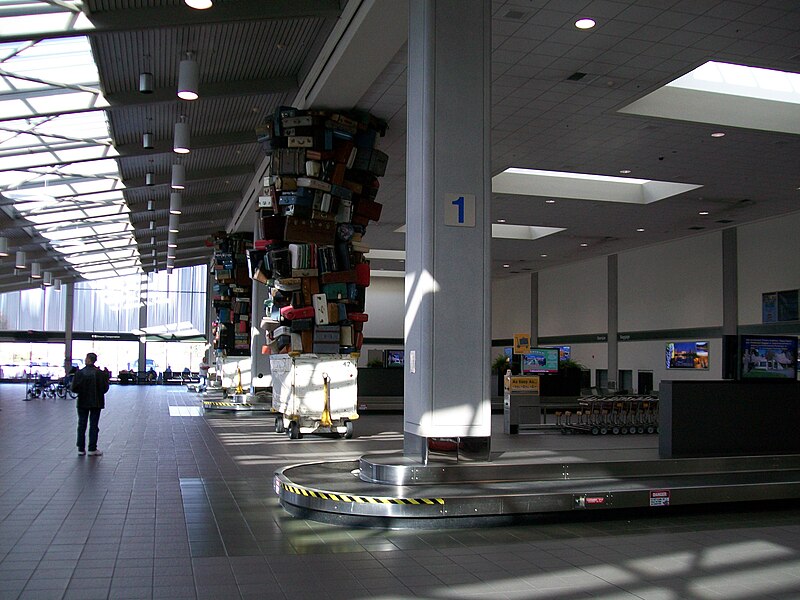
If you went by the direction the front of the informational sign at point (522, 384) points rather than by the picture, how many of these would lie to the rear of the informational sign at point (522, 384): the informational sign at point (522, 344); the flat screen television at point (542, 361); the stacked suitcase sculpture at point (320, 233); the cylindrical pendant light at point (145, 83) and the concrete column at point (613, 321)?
3

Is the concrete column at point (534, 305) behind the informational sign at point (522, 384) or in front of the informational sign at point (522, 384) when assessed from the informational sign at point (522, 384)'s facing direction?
behind

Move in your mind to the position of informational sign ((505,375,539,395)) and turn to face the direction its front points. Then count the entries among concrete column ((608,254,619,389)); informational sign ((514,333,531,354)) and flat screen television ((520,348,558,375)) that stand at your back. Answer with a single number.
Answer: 3

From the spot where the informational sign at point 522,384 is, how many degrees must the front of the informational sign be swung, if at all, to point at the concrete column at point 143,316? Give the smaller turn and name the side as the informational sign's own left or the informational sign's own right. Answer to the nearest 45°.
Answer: approximately 135° to the informational sign's own right

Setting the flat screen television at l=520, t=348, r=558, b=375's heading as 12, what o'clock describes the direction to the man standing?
The man standing is roughly at 1 o'clock from the flat screen television.

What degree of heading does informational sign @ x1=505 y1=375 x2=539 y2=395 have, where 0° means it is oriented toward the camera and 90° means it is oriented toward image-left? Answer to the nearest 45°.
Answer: approximately 0°

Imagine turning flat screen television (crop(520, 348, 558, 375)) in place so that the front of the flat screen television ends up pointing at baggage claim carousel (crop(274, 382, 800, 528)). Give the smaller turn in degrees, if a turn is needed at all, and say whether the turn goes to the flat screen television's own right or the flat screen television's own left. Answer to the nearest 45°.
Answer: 0° — it already faces it

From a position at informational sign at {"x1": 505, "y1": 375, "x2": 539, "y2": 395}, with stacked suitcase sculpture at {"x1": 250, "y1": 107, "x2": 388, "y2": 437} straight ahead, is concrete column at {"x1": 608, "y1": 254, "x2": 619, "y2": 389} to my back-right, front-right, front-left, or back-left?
back-right
